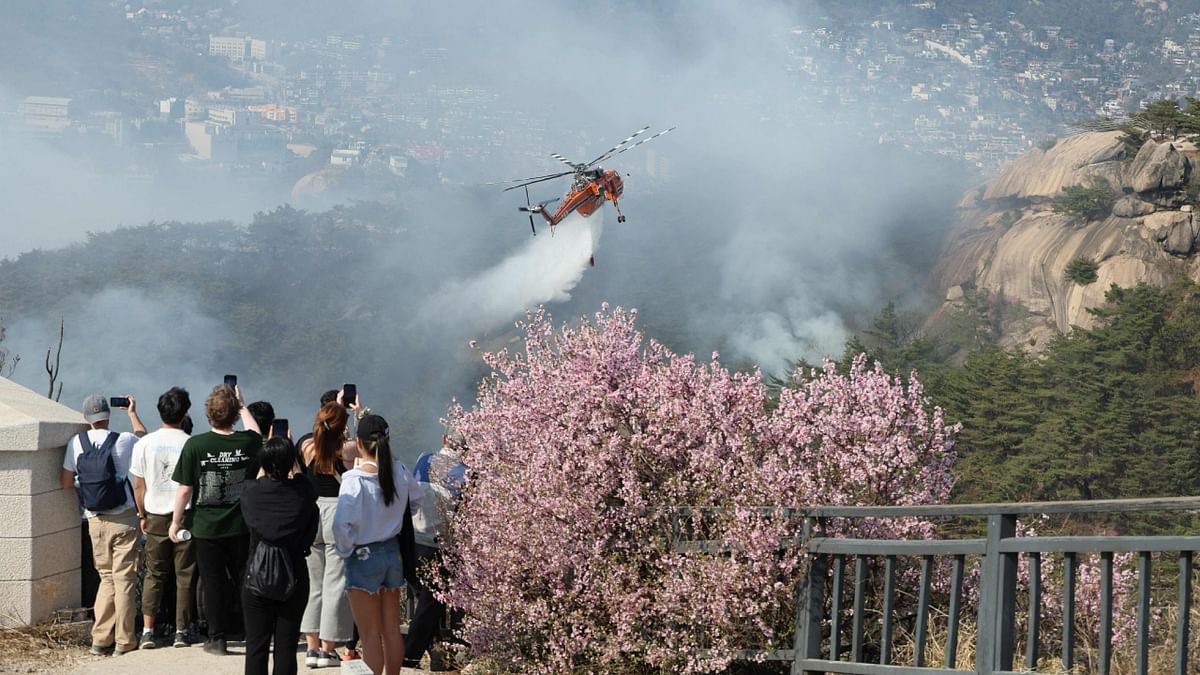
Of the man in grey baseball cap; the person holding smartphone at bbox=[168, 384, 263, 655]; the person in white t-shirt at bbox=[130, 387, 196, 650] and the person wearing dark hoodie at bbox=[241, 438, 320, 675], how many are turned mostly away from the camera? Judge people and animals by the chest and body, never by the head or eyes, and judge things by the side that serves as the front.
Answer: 4

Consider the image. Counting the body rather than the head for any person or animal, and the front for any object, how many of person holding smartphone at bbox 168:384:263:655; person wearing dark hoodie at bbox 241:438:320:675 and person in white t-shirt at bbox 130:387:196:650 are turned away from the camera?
3

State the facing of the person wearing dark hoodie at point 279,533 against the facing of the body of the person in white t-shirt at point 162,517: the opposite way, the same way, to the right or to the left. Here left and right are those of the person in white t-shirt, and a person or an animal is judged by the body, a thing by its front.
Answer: the same way

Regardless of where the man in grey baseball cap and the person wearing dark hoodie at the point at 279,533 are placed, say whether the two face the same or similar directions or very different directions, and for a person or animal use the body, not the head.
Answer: same or similar directions

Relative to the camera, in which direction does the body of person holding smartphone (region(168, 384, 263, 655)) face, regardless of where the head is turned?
away from the camera

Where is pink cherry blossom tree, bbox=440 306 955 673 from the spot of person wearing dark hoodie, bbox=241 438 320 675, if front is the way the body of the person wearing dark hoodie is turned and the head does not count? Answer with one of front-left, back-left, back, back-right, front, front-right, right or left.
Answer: right

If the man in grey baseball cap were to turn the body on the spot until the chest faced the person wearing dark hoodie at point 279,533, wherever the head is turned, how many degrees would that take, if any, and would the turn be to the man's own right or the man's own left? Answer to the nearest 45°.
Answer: approximately 135° to the man's own right

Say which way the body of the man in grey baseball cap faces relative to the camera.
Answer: away from the camera

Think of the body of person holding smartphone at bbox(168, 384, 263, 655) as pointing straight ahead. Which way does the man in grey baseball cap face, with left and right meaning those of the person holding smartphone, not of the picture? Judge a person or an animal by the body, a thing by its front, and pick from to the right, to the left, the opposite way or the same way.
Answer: the same way

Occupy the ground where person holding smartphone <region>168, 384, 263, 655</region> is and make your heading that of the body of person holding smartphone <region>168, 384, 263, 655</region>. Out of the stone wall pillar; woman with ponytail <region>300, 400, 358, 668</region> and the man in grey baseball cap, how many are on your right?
1

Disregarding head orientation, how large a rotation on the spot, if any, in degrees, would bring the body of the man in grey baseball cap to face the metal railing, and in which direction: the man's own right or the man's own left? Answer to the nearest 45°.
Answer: approximately 135° to the man's own right

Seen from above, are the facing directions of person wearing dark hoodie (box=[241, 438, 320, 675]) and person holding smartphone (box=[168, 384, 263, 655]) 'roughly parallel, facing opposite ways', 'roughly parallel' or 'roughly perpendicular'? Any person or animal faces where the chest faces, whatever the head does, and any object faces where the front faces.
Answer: roughly parallel

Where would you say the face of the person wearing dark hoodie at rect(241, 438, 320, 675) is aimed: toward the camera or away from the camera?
away from the camera

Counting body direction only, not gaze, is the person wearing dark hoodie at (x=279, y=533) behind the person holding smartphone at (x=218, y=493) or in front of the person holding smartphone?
behind

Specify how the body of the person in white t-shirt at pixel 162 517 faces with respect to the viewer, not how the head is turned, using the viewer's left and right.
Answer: facing away from the viewer

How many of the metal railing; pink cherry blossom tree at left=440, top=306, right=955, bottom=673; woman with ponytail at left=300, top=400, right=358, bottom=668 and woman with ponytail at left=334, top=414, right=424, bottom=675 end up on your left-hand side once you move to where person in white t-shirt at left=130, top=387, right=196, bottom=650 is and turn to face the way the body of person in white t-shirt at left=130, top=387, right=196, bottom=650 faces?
0

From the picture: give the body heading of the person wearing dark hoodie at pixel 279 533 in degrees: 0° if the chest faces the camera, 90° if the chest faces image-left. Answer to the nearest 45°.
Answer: approximately 180°

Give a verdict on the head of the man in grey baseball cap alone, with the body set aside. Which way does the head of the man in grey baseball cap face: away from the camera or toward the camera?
away from the camera

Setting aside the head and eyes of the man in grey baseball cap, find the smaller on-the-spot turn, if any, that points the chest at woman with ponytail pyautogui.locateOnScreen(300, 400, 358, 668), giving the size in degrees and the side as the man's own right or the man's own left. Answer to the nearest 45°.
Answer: approximately 135° to the man's own right

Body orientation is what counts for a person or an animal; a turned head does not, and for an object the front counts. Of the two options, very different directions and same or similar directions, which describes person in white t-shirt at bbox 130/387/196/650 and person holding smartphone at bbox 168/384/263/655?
same or similar directions
